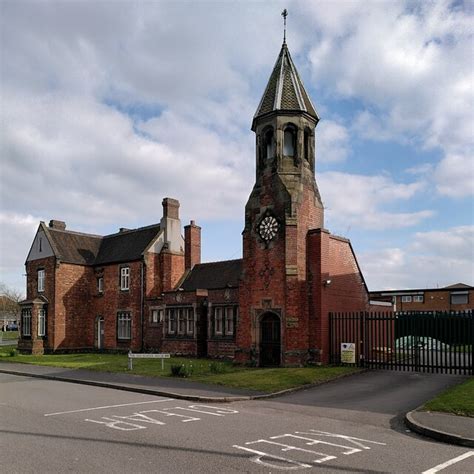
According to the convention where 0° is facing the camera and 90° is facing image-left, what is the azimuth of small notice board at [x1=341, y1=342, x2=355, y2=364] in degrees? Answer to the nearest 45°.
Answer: approximately 0°

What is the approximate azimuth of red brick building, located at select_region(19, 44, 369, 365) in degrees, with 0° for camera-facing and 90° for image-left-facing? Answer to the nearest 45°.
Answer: approximately 45°

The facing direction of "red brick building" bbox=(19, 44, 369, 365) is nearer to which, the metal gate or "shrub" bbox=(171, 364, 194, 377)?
the shrub

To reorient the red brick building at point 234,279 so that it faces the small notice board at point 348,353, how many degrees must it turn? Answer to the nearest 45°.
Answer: approximately 90° to its left
